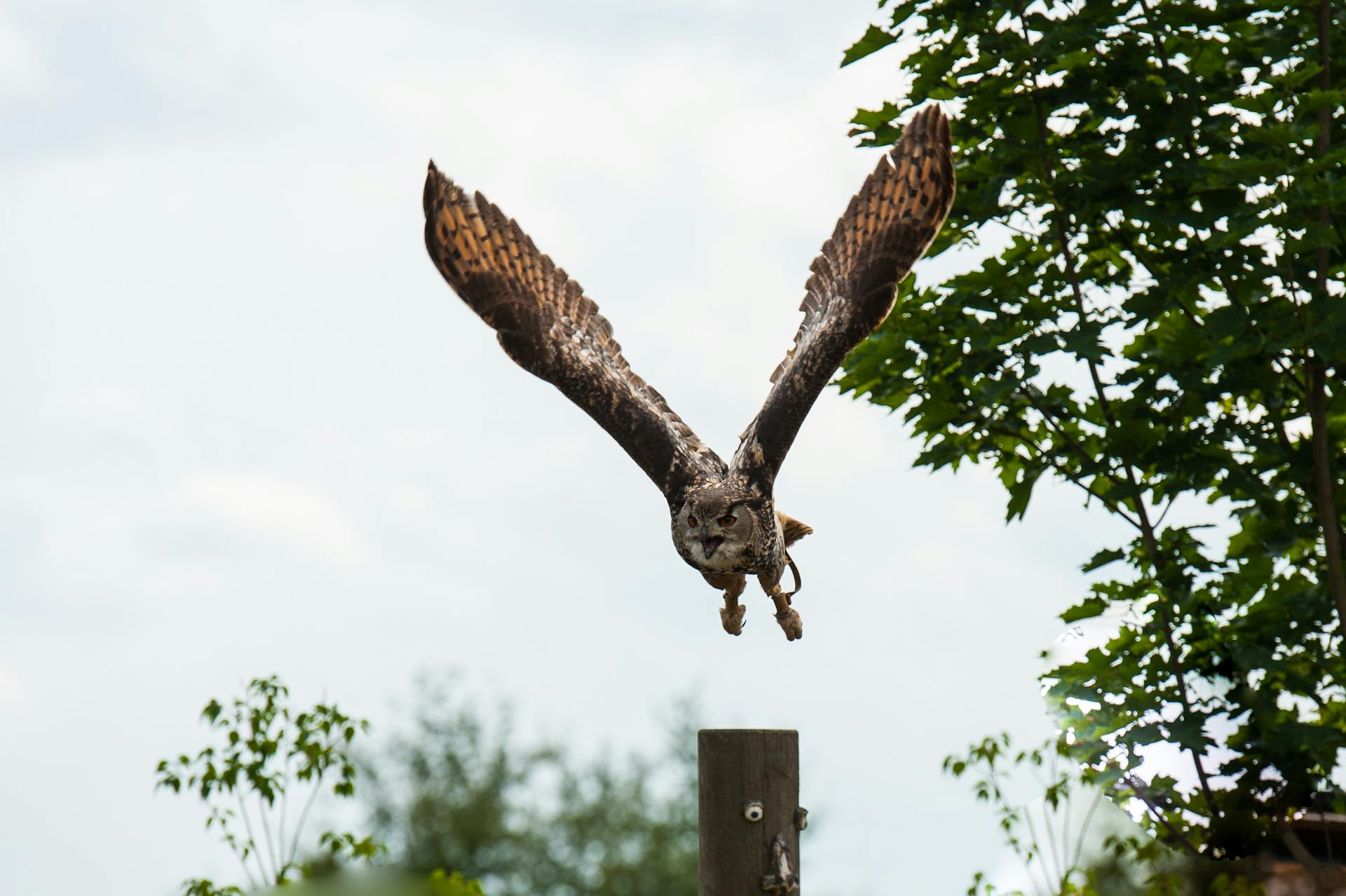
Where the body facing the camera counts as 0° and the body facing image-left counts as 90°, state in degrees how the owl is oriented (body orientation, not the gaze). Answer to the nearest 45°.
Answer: approximately 0°

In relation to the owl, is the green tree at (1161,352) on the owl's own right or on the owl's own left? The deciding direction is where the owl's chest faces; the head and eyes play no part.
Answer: on the owl's own left
